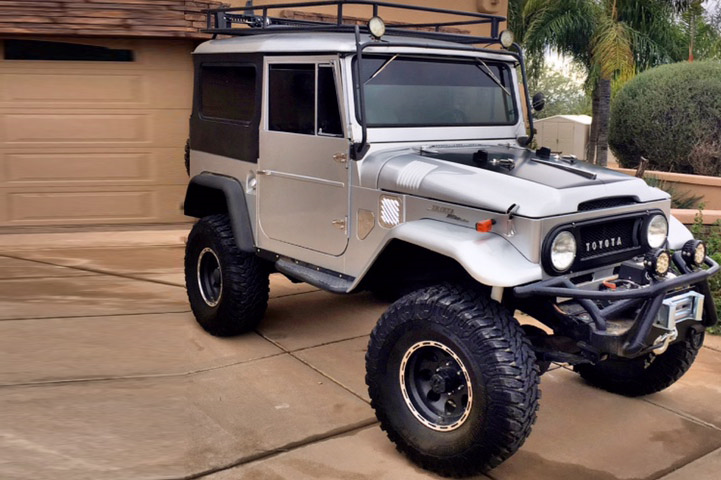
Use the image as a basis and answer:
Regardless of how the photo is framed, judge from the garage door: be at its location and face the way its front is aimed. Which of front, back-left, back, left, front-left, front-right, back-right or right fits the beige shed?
back-left

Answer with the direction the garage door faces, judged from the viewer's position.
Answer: facing the viewer

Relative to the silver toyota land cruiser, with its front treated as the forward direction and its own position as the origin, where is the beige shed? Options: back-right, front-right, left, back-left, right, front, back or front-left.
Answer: back-left

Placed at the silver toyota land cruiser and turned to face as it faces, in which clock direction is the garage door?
The garage door is roughly at 6 o'clock from the silver toyota land cruiser.

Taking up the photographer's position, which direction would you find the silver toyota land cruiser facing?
facing the viewer and to the right of the viewer

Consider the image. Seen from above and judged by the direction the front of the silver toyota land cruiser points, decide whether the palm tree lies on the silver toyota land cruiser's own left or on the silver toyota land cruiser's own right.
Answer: on the silver toyota land cruiser's own left

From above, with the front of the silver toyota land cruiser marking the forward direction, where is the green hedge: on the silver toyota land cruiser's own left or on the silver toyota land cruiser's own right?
on the silver toyota land cruiser's own left

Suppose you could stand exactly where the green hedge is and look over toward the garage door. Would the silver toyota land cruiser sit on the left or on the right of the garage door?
left

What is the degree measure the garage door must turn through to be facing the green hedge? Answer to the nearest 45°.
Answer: approximately 90° to its left

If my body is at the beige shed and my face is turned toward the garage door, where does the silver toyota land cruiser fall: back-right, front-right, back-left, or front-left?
front-left

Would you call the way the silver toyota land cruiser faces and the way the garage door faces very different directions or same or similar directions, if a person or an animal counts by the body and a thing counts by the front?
same or similar directions

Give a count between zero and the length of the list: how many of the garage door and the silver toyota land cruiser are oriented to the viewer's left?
0

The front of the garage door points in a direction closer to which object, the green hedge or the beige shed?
the green hedge
